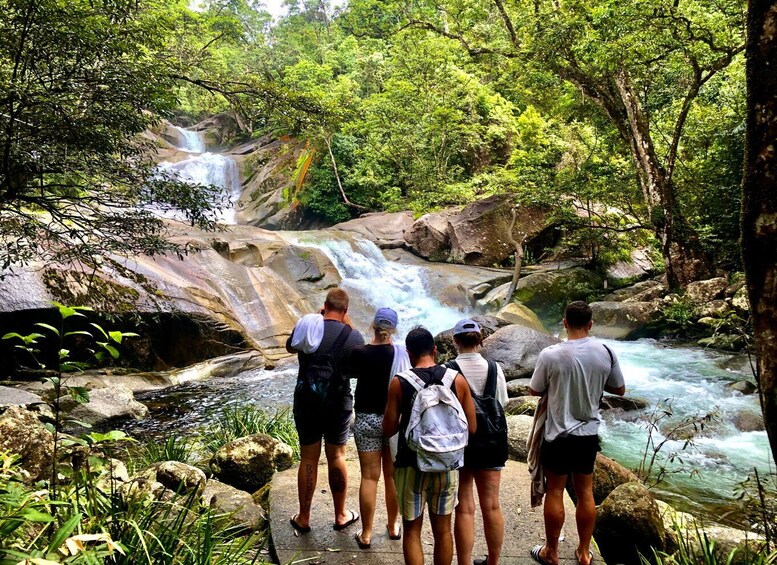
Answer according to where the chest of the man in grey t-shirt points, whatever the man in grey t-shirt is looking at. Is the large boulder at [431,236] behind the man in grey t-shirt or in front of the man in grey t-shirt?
in front

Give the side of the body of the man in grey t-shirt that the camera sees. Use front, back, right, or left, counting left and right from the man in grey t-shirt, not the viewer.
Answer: back

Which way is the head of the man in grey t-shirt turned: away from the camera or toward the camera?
away from the camera

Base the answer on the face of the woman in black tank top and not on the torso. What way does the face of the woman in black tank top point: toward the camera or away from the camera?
away from the camera

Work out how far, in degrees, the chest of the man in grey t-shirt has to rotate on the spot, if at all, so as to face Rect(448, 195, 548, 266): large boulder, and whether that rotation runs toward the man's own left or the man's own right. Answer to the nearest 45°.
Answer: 0° — they already face it

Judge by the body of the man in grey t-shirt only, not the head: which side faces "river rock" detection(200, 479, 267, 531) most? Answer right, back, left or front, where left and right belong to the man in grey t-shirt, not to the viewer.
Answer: left

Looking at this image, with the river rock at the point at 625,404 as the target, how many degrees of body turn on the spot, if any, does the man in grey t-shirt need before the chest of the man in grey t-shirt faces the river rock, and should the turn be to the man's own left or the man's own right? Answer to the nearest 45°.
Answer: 0° — they already face it

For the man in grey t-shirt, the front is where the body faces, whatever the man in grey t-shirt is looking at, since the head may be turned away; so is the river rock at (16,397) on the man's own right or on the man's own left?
on the man's own left
